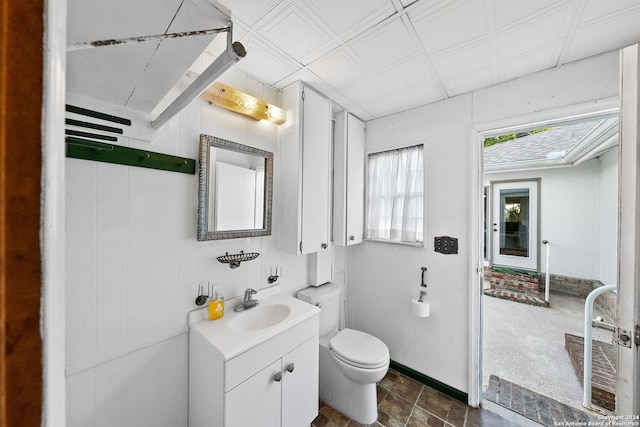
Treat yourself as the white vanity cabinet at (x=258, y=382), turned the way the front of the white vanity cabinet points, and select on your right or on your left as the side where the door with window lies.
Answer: on your left

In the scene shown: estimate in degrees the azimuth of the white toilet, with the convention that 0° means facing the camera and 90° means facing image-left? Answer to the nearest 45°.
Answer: approximately 315°

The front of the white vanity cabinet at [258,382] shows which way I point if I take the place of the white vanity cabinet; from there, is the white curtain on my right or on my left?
on my left

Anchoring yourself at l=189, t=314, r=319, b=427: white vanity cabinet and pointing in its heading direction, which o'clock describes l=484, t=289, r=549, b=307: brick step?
The brick step is roughly at 10 o'clock from the white vanity cabinet.

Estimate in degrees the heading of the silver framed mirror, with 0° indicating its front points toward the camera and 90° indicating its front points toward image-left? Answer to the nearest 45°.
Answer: approximately 315°

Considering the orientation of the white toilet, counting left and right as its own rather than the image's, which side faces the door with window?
left
